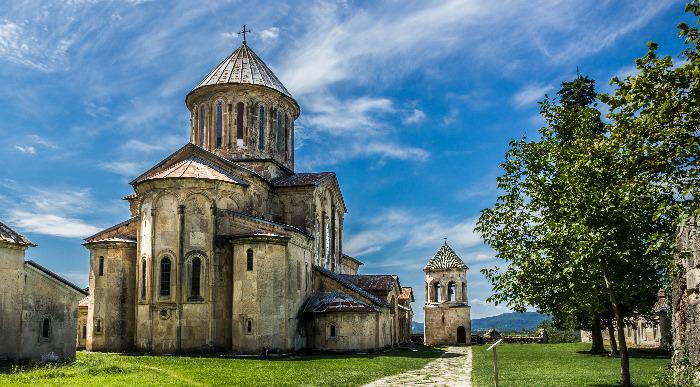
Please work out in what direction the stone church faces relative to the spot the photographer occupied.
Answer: facing away from the viewer and to the right of the viewer

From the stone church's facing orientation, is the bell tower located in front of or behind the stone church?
in front

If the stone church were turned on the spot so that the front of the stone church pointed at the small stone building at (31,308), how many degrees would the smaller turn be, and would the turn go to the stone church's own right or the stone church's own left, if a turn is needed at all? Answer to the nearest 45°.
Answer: approximately 180°

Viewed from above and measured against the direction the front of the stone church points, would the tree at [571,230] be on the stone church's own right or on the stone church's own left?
on the stone church's own right

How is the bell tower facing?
toward the camera

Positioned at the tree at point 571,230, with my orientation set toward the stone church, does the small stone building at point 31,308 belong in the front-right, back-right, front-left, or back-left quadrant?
front-left

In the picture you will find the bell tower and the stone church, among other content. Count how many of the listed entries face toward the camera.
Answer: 1

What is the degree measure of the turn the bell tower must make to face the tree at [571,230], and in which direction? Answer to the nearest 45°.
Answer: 0° — it already faces it

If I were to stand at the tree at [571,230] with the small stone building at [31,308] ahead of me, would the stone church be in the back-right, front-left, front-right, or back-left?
front-right
